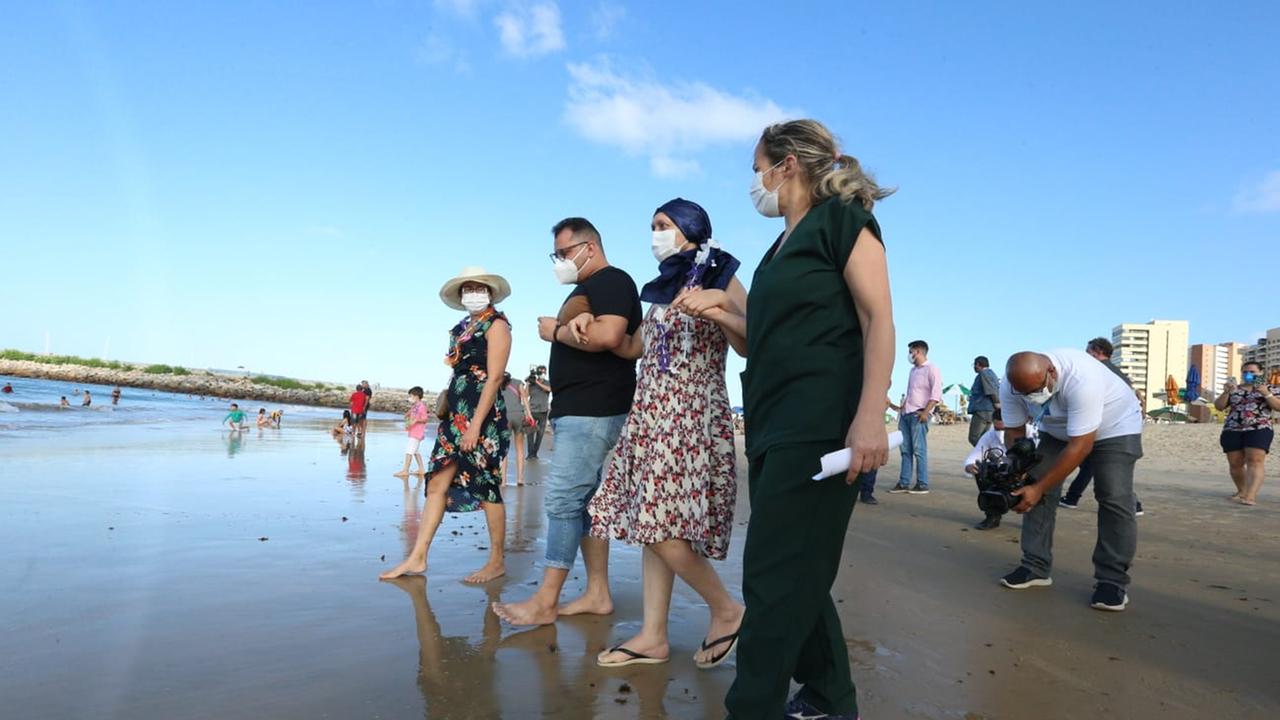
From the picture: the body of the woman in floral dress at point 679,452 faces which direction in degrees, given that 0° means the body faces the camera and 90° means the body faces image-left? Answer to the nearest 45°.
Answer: approximately 45°

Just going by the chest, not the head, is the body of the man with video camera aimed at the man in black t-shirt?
yes

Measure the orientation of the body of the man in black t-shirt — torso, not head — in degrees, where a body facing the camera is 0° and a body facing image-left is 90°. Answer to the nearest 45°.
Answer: approximately 90°

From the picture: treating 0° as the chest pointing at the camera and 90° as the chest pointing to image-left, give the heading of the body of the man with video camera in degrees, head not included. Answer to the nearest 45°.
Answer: approximately 45°

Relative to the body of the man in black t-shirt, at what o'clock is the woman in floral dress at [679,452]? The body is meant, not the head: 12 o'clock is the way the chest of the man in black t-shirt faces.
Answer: The woman in floral dress is roughly at 8 o'clock from the man in black t-shirt.

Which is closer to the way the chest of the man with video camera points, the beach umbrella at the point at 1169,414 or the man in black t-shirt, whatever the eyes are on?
the man in black t-shirt

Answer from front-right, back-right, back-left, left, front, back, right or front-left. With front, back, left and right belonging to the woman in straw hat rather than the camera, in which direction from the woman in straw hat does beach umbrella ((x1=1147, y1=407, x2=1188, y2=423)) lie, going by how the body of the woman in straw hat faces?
back
